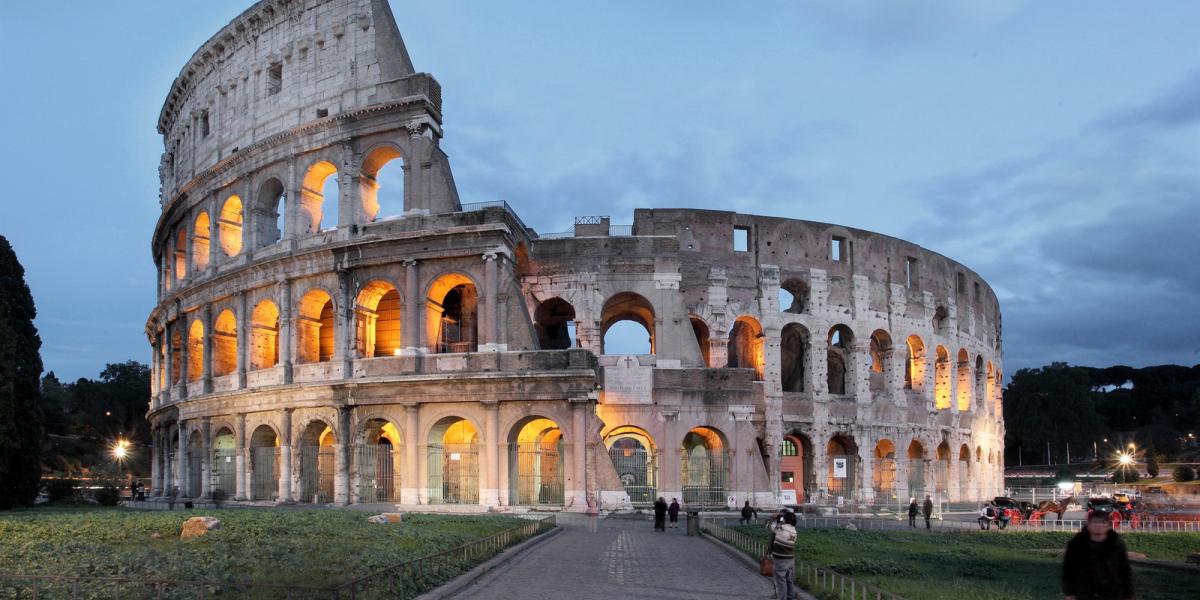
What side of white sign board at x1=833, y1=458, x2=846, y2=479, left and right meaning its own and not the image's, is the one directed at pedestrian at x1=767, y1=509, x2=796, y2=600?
front

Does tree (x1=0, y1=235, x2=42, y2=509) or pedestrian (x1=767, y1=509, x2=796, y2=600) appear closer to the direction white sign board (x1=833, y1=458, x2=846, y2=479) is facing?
the pedestrian

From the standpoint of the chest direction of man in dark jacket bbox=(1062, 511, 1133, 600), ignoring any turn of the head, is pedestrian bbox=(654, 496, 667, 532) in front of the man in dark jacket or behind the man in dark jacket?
behind

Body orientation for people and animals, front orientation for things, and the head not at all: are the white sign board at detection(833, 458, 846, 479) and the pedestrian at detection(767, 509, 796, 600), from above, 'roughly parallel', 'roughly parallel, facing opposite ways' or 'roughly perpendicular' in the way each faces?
roughly parallel, facing opposite ways

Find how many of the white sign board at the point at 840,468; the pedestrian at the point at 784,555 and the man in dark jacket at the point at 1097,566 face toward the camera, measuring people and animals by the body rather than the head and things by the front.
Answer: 2

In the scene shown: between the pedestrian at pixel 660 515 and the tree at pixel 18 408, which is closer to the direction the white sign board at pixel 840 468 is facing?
the pedestrian

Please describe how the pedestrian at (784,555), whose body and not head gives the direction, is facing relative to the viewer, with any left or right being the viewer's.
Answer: facing away from the viewer

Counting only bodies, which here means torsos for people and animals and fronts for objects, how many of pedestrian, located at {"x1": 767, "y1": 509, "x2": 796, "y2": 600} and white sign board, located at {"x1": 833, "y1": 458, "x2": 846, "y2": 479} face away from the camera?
1

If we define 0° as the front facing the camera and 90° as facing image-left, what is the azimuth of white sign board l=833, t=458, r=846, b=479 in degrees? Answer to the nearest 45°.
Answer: approximately 0°

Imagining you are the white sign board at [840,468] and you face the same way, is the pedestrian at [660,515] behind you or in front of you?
in front

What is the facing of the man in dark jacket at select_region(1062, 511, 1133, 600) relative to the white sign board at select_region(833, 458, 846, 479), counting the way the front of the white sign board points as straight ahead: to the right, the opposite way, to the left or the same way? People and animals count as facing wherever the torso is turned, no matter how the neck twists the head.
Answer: the same way

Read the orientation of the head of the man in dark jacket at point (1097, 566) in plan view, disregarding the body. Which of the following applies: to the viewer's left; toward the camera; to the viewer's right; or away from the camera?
toward the camera

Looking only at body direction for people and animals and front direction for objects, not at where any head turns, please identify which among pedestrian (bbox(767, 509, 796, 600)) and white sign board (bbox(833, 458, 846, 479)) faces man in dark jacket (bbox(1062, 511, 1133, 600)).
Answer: the white sign board

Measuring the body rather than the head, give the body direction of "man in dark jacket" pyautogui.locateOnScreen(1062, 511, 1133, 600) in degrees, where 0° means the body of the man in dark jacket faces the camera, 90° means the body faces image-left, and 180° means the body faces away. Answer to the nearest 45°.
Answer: approximately 0°

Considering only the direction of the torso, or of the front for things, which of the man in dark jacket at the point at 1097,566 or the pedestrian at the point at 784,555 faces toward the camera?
the man in dark jacket

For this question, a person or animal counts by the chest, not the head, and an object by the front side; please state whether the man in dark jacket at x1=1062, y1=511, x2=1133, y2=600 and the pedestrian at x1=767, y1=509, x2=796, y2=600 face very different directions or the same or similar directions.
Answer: very different directions
